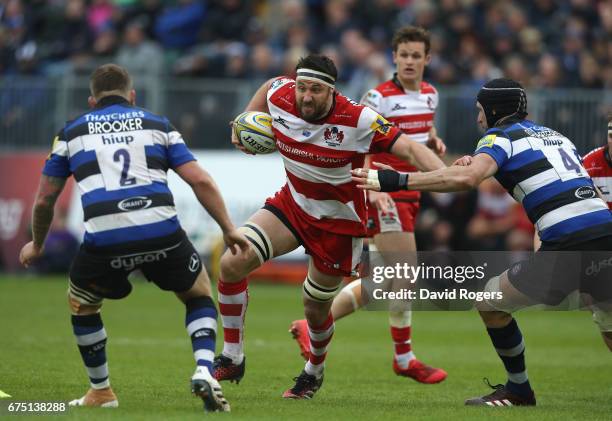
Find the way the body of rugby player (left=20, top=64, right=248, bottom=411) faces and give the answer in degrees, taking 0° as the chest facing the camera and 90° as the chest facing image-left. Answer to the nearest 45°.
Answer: approximately 180°

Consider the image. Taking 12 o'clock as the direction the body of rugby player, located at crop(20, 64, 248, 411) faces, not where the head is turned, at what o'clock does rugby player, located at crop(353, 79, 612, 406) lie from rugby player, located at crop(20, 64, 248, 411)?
rugby player, located at crop(353, 79, 612, 406) is roughly at 3 o'clock from rugby player, located at crop(20, 64, 248, 411).

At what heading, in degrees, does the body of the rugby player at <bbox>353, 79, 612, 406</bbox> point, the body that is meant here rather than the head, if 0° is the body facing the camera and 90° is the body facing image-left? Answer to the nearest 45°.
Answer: approximately 135°

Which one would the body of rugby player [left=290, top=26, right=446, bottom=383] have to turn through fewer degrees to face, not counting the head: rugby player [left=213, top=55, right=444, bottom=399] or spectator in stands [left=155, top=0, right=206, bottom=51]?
the rugby player

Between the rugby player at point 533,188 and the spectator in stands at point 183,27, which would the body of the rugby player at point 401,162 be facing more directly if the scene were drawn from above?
the rugby player

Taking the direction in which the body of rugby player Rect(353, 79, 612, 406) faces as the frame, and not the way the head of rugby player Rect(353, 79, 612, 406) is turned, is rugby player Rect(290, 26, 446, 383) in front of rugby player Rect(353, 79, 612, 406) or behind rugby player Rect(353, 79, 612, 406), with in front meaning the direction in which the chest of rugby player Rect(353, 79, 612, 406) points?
in front

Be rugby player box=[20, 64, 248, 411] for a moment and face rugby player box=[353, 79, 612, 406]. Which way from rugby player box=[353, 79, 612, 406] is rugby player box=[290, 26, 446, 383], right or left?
left

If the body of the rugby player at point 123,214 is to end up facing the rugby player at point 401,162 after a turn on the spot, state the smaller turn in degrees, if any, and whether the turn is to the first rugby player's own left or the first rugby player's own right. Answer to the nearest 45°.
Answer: approximately 45° to the first rugby player's own right

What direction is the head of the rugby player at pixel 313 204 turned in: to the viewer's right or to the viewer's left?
to the viewer's left

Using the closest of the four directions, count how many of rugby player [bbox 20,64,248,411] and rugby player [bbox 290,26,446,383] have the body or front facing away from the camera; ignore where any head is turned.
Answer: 1

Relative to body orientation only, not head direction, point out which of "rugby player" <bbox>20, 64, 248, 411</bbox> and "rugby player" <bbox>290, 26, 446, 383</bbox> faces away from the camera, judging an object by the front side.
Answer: "rugby player" <bbox>20, 64, 248, 411</bbox>
